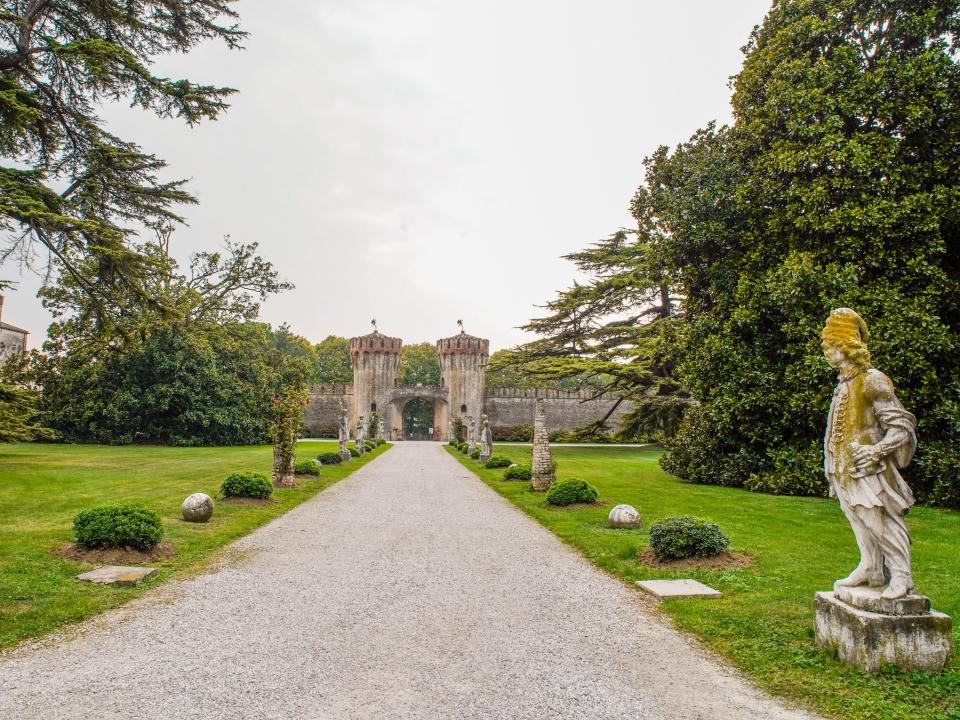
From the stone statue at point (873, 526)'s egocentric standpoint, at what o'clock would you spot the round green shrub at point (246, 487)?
The round green shrub is roughly at 2 o'clock from the stone statue.

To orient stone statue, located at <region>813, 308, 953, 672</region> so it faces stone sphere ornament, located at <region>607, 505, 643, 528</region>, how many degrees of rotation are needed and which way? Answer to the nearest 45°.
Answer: approximately 90° to its right

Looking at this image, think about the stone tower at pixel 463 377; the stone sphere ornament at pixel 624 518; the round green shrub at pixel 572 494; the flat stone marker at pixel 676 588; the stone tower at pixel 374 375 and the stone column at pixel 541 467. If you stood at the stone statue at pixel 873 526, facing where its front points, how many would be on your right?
6

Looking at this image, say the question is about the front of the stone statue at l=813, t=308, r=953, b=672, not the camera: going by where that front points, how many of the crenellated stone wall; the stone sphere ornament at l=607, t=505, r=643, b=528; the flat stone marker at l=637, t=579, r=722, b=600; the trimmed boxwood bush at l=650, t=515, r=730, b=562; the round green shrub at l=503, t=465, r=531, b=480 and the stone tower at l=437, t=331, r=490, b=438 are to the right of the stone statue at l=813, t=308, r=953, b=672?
6

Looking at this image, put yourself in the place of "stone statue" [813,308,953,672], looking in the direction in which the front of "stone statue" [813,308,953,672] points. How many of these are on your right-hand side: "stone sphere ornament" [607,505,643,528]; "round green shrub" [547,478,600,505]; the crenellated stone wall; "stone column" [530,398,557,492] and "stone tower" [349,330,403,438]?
5

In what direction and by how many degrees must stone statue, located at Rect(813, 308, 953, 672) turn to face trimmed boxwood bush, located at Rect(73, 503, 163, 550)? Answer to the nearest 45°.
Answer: approximately 45° to its right

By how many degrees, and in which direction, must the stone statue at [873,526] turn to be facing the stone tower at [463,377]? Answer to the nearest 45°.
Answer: approximately 90° to its right

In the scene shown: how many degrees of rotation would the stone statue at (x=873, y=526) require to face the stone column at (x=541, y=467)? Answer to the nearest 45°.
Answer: approximately 90° to its right

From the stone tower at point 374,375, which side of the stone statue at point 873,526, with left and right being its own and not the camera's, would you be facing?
right
